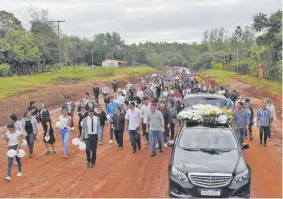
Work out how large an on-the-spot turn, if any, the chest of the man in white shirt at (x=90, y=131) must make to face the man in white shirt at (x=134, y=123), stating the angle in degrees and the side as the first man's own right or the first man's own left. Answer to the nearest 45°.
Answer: approximately 135° to the first man's own left

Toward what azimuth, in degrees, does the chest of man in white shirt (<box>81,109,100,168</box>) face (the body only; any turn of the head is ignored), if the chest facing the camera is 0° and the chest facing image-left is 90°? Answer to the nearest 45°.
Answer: approximately 0°

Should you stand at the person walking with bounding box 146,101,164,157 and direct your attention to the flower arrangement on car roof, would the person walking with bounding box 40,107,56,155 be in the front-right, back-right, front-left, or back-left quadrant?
back-right

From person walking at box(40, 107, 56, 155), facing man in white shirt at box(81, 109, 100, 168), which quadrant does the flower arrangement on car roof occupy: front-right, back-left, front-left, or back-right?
front-left

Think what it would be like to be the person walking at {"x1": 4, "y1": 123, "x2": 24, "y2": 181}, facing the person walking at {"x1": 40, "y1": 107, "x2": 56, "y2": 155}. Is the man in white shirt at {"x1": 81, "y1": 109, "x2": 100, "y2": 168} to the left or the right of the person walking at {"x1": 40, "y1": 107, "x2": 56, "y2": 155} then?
right

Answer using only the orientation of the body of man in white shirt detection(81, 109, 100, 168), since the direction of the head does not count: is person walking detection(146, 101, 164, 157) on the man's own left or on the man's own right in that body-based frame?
on the man's own left

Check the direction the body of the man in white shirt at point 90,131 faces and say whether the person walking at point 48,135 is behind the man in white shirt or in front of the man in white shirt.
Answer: behind

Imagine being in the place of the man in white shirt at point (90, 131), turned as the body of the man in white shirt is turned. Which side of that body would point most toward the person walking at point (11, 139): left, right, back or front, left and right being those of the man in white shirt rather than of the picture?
right

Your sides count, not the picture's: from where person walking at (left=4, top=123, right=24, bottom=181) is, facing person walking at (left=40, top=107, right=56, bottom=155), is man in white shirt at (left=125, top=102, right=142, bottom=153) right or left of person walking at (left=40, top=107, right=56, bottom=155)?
right

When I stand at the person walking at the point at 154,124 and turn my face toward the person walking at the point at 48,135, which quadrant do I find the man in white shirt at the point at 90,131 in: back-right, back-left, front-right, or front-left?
front-left

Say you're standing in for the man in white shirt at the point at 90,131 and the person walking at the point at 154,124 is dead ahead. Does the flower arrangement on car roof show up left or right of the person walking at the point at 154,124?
right

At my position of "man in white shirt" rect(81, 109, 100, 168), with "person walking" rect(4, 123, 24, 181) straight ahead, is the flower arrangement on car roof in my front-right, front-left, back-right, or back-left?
back-left

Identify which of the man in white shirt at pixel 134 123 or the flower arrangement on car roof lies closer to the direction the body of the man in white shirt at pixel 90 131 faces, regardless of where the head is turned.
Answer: the flower arrangement on car roof
